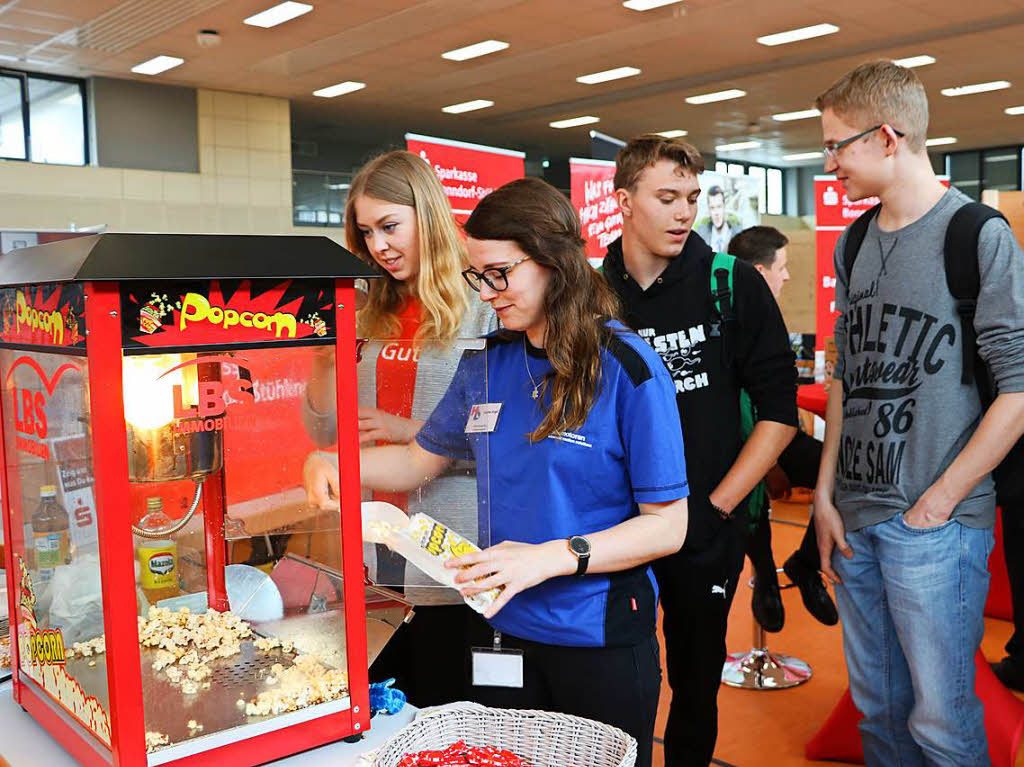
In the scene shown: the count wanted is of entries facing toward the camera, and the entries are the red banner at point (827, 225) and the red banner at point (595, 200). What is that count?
2

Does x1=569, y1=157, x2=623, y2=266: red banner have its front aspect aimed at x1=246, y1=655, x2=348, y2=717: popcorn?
yes

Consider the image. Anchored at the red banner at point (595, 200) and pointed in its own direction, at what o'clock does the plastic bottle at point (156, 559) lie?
The plastic bottle is roughly at 12 o'clock from the red banner.

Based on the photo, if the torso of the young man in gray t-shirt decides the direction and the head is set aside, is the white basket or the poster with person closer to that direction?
the white basket

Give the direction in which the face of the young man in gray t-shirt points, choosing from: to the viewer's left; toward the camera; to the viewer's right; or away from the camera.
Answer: to the viewer's left

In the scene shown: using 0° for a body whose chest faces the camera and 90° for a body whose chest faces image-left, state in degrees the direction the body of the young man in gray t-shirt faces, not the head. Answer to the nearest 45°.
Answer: approximately 45°

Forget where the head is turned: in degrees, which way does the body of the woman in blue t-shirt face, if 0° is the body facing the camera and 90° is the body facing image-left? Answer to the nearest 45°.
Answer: approximately 45°

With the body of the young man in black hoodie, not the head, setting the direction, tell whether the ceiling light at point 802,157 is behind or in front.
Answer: behind

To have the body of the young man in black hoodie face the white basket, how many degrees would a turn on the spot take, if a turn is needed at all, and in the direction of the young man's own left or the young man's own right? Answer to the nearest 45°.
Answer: approximately 45° to the young man's own left
